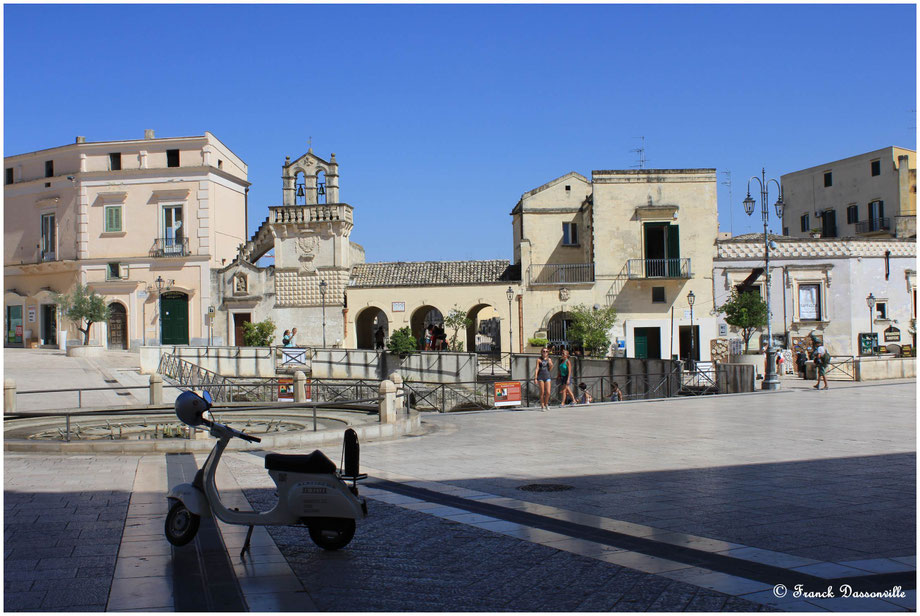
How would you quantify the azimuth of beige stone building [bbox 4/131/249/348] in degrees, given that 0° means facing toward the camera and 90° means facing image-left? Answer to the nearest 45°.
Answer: approximately 0°

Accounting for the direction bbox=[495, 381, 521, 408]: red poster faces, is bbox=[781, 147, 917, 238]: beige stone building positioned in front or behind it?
behind

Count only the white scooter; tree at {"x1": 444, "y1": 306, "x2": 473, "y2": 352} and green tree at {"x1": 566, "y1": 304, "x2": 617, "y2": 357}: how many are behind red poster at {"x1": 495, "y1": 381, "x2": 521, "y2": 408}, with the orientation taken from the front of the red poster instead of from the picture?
2

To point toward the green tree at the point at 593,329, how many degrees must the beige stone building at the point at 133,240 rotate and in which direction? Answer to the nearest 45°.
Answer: approximately 45° to its left

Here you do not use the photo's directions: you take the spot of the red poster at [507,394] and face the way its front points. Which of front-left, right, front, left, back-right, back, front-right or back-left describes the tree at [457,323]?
back

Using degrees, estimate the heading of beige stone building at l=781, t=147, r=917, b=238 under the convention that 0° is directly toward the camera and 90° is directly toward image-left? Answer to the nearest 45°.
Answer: approximately 45°

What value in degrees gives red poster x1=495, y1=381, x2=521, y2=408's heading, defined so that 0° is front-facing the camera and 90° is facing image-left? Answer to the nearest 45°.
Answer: approximately 0°

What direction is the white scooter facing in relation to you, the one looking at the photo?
facing to the left of the viewer

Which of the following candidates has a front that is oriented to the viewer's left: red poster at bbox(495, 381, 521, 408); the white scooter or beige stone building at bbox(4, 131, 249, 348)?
the white scooter

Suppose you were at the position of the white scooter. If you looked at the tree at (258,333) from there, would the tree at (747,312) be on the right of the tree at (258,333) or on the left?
right

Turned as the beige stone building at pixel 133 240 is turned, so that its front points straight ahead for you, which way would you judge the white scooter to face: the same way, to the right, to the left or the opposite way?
to the right
